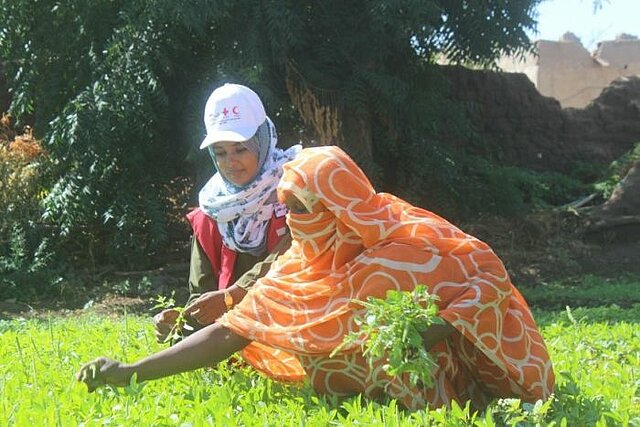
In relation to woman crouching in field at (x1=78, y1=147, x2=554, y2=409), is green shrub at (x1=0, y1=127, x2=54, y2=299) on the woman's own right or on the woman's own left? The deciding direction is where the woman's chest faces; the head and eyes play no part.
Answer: on the woman's own right

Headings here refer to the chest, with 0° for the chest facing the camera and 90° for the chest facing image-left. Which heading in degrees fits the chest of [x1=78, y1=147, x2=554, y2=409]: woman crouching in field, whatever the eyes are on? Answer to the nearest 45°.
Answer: approximately 90°
